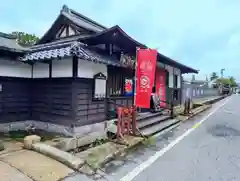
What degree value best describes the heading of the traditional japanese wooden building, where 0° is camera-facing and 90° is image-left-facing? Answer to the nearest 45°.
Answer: approximately 315°

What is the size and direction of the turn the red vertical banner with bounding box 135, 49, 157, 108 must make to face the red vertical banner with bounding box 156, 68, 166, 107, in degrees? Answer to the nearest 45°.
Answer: approximately 180°

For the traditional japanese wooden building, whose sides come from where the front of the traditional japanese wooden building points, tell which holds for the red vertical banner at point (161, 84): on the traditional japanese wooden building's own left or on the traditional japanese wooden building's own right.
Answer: on the traditional japanese wooden building's own left

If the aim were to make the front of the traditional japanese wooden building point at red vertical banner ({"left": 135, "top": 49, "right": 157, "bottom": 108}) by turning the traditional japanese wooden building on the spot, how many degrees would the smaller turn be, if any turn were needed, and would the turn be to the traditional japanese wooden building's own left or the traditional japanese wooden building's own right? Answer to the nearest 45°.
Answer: approximately 45° to the traditional japanese wooden building's own left

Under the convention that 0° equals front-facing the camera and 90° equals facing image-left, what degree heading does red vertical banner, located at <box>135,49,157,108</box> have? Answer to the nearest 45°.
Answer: approximately 0°
